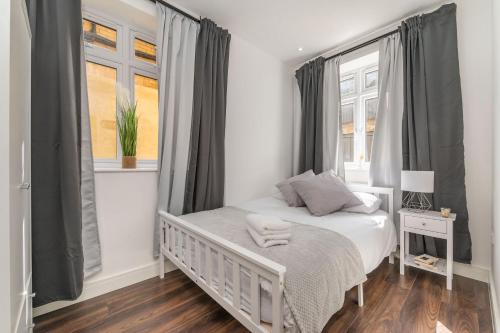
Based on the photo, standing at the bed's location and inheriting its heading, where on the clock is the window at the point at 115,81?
The window is roughly at 2 o'clock from the bed.

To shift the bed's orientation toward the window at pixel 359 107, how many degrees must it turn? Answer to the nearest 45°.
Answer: approximately 180°

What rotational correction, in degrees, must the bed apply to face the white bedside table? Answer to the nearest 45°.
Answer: approximately 180°

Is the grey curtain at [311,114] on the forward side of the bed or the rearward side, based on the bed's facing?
on the rearward side

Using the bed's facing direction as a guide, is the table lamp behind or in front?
behind

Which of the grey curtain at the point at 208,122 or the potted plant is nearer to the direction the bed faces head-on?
the potted plant

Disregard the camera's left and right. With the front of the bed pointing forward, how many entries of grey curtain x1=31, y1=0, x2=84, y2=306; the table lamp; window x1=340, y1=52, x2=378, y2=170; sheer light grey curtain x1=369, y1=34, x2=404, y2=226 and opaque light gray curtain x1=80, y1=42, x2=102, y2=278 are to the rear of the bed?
3

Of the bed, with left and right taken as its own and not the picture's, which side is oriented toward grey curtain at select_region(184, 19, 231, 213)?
right

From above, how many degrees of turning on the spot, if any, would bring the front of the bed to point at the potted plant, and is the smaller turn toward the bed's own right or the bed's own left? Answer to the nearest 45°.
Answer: approximately 45° to the bed's own right

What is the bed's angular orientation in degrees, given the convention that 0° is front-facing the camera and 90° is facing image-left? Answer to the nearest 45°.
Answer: approximately 45°

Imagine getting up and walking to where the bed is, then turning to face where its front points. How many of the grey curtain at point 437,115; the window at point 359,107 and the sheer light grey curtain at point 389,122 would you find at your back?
3
